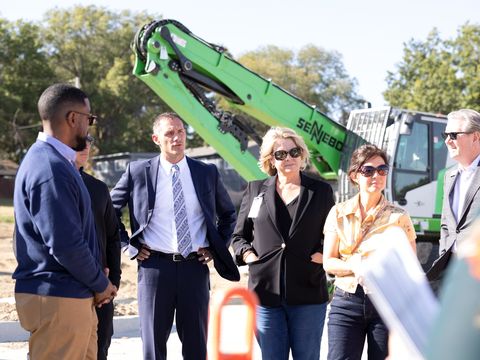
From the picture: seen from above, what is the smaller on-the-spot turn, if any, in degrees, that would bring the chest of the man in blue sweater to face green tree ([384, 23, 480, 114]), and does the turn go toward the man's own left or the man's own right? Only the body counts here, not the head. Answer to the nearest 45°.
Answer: approximately 45° to the man's own left

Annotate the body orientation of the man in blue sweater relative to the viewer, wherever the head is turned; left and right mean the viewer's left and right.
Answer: facing to the right of the viewer

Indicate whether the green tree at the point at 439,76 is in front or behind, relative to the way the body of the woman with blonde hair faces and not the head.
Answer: behind

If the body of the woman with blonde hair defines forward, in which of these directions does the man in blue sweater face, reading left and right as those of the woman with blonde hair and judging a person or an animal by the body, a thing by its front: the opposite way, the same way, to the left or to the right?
to the left

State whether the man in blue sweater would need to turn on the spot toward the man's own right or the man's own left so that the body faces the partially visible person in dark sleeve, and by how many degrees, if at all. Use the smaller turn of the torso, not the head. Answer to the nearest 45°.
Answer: approximately 90° to the man's own left

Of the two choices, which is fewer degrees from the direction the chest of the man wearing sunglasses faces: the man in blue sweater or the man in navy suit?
the man in blue sweater

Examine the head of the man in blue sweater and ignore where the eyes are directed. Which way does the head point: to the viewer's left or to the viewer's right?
to the viewer's right

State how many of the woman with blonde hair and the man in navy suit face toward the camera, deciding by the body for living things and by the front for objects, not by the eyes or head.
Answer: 2

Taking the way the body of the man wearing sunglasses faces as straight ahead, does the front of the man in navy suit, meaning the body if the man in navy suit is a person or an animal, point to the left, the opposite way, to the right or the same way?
to the left
